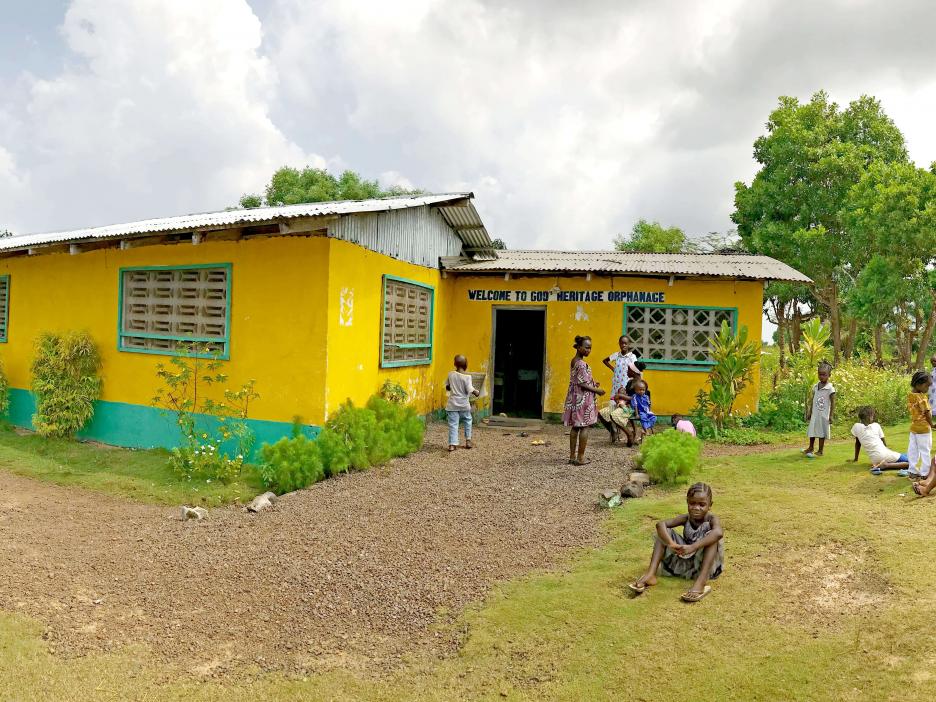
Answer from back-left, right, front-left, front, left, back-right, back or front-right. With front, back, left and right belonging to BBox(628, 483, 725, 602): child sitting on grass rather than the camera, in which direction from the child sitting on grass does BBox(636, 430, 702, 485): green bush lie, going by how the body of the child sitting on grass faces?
back-right

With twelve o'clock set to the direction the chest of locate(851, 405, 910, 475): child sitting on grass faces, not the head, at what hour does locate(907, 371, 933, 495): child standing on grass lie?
The child standing on grass is roughly at 2 o'clock from the child sitting on grass.

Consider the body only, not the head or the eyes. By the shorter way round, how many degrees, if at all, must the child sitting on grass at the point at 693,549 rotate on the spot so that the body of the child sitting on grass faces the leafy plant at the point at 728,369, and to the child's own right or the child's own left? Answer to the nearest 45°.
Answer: approximately 135° to the child's own right

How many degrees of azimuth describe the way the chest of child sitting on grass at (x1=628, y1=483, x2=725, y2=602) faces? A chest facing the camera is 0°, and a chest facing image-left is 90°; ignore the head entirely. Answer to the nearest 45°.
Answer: approximately 45°

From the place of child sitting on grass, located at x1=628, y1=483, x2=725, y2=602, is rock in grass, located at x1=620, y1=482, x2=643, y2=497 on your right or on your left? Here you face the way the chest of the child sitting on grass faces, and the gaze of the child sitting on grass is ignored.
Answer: on your right

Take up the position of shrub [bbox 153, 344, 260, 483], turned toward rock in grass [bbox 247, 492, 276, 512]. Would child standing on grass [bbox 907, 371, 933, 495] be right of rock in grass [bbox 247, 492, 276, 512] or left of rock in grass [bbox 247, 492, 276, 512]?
left
